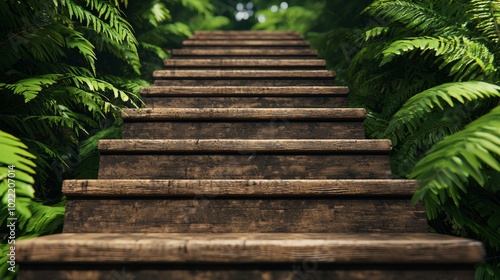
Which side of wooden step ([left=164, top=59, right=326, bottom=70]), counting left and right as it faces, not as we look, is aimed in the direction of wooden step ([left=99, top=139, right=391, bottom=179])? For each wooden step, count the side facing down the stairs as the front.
front

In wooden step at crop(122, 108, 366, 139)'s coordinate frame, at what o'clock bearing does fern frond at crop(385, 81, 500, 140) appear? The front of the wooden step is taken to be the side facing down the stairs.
The fern frond is roughly at 10 o'clock from the wooden step.

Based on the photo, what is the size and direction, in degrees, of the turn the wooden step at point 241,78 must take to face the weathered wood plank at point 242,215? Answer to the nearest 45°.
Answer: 0° — it already faces it

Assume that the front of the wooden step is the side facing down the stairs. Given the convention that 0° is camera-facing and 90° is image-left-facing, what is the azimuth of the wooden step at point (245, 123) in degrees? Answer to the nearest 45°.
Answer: approximately 0°

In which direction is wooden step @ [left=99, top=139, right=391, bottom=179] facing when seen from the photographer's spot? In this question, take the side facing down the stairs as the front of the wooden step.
facing the viewer

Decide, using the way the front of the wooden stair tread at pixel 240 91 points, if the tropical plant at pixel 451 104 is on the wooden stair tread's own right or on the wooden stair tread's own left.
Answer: on the wooden stair tread's own left

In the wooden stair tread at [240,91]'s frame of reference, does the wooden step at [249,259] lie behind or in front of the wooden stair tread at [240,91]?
in front

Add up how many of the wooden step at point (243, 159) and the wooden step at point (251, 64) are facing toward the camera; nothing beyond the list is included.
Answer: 2

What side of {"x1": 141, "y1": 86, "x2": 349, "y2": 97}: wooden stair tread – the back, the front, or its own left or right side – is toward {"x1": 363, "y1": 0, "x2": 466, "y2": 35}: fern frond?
left

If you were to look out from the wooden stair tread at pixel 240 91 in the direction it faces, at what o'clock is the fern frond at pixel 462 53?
The fern frond is roughly at 10 o'clock from the wooden stair tread.

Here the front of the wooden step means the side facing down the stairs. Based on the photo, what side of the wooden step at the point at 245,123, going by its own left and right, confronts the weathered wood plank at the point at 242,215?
front

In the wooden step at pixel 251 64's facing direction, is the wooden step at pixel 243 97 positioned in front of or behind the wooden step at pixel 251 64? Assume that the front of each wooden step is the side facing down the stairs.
in front
